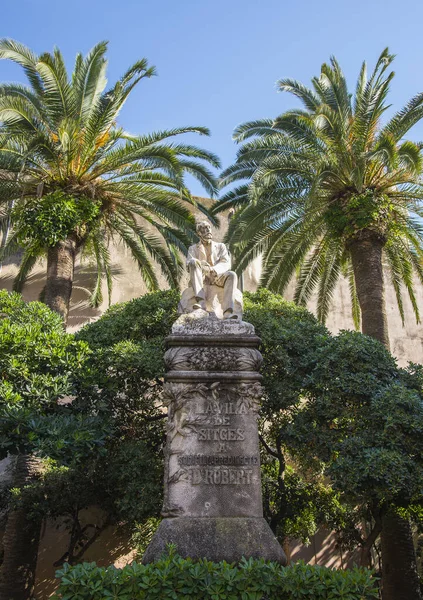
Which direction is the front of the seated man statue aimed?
toward the camera

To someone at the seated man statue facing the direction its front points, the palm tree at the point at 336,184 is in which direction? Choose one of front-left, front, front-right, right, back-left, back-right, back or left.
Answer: back-left
